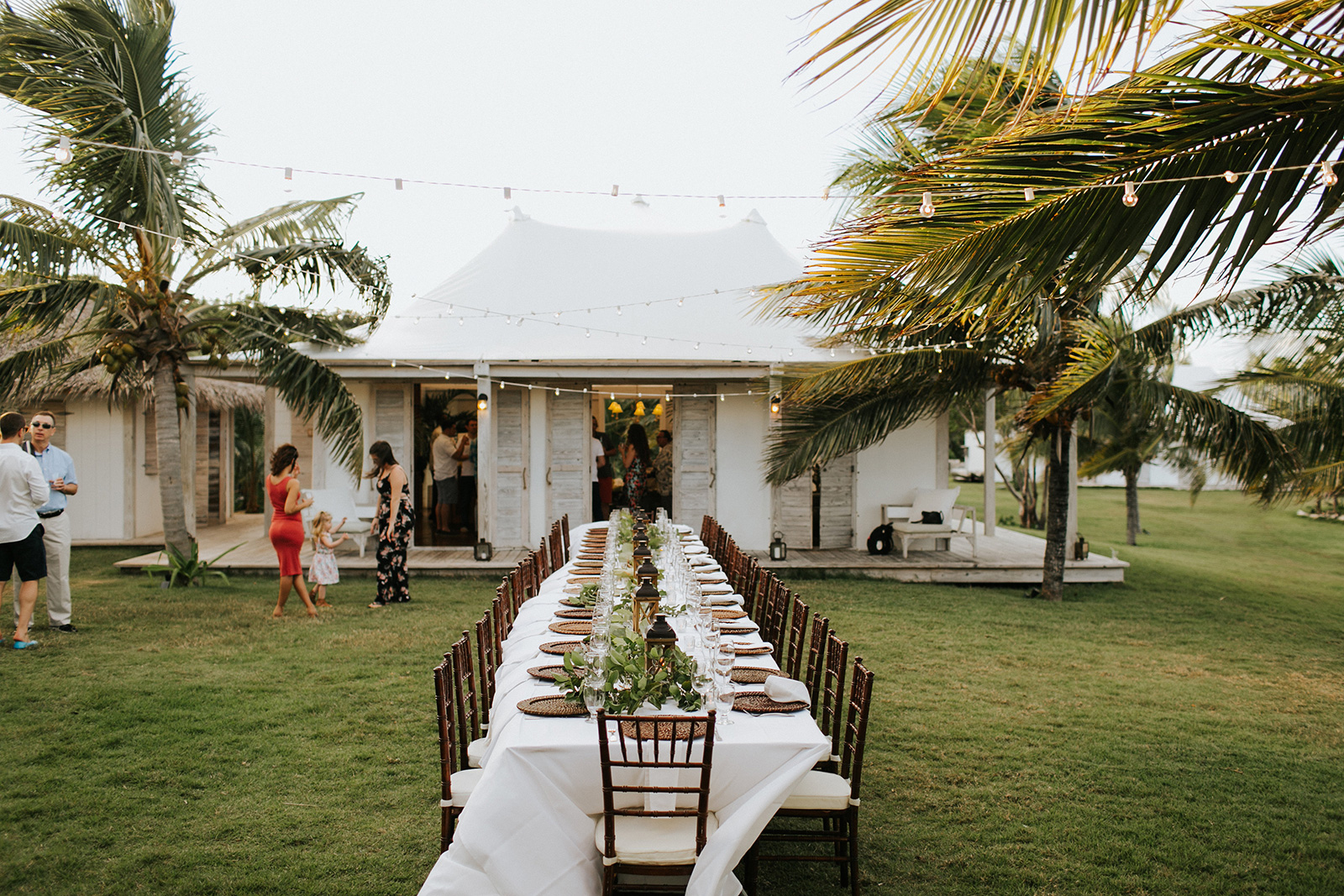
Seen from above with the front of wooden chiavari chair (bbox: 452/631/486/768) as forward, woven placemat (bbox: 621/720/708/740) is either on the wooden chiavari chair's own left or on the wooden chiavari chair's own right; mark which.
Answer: on the wooden chiavari chair's own right

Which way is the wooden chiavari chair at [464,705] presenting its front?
to the viewer's right

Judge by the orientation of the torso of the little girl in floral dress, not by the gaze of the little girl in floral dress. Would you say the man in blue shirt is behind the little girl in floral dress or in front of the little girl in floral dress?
behind

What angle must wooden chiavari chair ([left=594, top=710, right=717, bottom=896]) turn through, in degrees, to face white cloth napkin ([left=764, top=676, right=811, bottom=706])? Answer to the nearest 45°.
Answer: approximately 45° to its right

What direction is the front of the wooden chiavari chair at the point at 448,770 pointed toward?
to the viewer's right

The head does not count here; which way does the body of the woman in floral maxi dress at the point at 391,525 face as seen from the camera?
to the viewer's left

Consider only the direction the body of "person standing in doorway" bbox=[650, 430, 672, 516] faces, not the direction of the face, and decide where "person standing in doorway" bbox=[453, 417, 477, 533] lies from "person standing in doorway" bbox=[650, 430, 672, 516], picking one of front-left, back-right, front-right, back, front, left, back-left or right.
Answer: front

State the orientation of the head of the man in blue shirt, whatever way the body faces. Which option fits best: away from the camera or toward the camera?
toward the camera

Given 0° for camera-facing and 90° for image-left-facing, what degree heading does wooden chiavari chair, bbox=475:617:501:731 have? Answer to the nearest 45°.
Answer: approximately 270°

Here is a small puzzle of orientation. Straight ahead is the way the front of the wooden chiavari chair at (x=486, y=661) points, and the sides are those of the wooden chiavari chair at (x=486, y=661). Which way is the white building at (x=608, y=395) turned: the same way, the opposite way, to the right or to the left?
to the right

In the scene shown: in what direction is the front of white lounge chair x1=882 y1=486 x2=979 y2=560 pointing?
toward the camera

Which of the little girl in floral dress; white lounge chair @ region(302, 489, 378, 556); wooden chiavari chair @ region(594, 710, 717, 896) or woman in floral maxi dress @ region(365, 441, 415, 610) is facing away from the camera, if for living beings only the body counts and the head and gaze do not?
the wooden chiavari chair

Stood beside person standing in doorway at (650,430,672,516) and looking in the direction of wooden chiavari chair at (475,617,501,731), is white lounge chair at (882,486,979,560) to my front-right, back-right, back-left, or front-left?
front-left

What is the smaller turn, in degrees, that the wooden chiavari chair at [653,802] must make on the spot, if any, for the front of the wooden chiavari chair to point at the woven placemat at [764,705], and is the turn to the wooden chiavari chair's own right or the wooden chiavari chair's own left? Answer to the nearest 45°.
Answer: approximately 45° to the wooden chiavari chair's own right

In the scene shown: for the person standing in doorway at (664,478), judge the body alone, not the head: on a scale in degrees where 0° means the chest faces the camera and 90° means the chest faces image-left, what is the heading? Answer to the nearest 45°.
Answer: approximately 90°
